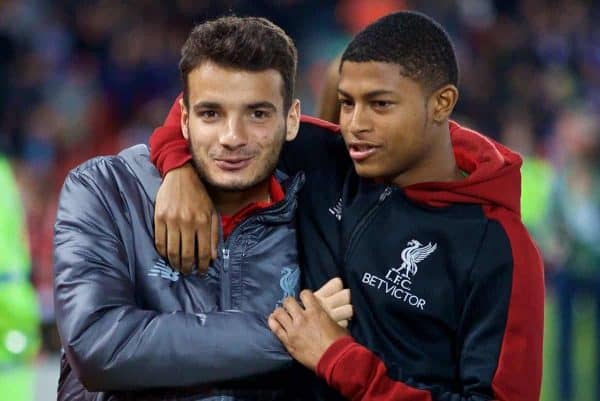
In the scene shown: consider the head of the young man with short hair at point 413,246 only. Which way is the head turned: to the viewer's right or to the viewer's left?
to the viewer's left

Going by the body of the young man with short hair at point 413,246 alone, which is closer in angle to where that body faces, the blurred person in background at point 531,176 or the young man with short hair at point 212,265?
the young man with short hair

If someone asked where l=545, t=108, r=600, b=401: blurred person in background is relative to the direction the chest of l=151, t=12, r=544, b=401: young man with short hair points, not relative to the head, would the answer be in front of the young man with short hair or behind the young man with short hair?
behind

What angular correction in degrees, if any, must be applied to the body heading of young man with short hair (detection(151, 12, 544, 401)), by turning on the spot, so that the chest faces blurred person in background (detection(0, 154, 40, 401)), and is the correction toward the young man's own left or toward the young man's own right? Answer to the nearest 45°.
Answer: approximately 90° to the young man's own right

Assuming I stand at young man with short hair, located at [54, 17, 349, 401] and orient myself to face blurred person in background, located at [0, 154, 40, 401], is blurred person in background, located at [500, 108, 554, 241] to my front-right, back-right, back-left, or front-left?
front-right

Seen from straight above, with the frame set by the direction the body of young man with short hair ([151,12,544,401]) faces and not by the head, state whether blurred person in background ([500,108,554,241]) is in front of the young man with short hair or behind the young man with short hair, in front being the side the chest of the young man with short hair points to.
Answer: behind

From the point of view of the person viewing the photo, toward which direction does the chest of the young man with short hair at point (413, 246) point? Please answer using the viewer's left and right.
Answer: facing the viewer and to the left of the viewer
